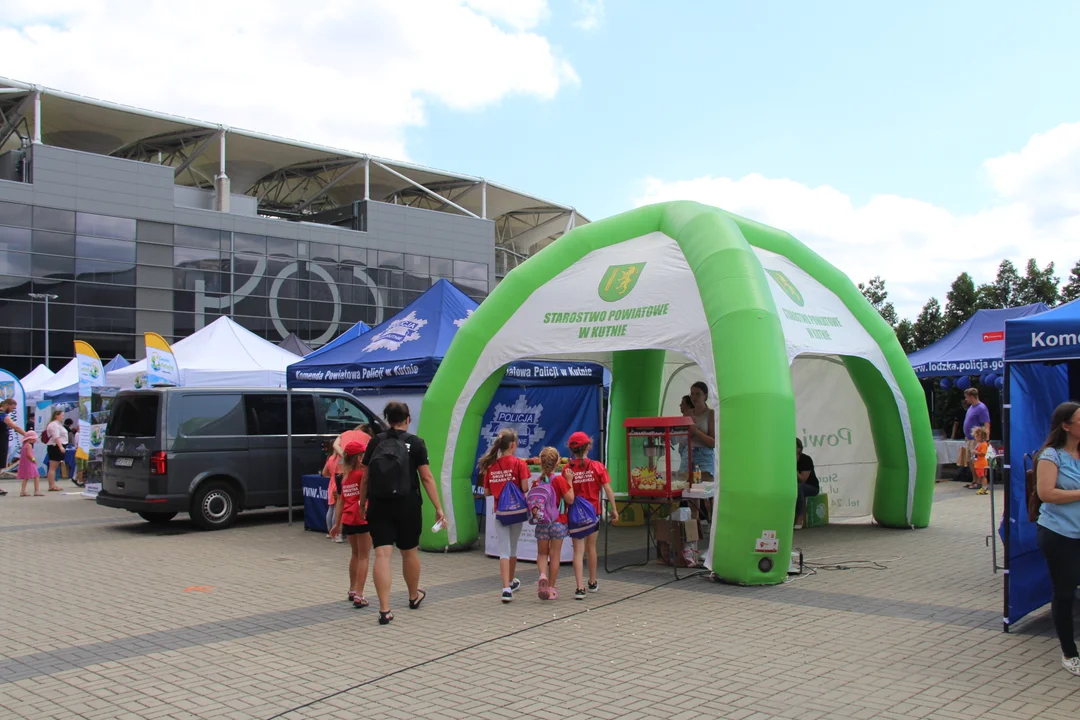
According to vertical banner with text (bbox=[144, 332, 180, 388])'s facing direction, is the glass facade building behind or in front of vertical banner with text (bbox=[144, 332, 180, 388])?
behind

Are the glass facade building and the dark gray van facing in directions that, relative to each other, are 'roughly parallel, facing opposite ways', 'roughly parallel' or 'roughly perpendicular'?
roughly perpendicular

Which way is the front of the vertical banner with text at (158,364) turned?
toward the camera

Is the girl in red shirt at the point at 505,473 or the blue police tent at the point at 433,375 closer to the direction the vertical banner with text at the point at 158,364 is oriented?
the girl in red shirt

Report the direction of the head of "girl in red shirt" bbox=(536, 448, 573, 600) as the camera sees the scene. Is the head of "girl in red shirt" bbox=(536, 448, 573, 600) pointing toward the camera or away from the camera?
away from the camera

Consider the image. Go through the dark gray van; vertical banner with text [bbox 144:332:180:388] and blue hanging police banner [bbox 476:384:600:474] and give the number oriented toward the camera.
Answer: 2

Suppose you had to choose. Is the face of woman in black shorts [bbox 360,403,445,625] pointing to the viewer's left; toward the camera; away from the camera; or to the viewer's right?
away from the camera

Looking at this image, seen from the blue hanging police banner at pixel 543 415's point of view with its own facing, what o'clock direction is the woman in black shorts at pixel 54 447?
The woman in black shorts is roughly at 4 o'clock from the blue hanging police banner.

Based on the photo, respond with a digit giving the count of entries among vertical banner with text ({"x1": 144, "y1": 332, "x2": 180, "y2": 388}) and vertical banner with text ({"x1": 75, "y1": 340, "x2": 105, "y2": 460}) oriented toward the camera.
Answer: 2

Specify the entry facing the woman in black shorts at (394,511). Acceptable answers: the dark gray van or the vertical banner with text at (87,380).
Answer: the vertical banner with text

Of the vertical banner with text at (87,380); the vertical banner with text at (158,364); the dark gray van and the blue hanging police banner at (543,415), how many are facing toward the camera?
3

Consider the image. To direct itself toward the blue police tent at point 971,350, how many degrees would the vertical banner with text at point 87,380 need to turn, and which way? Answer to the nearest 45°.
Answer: approximately 90° to its left
